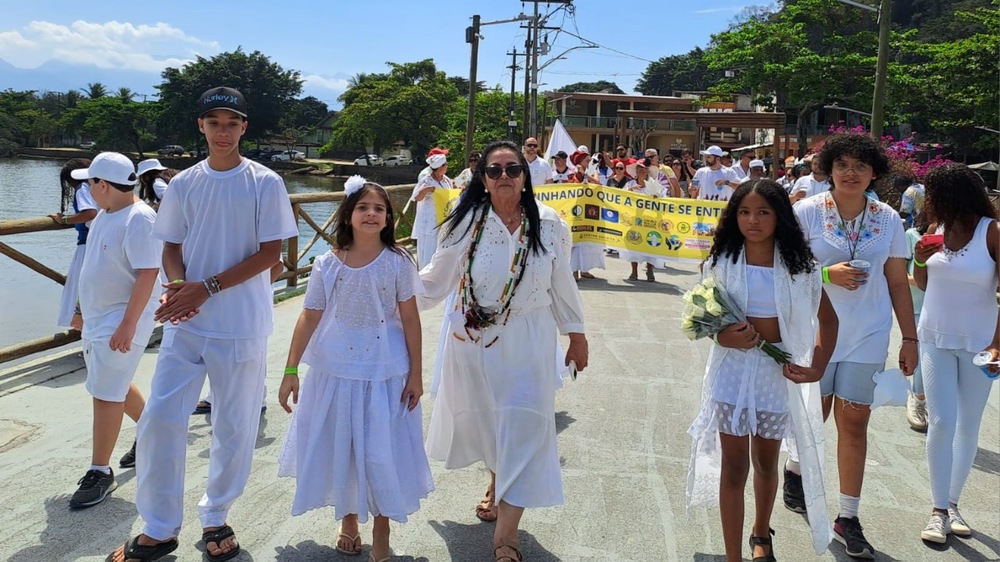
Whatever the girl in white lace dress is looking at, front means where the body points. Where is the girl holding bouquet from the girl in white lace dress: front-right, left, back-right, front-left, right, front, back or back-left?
left

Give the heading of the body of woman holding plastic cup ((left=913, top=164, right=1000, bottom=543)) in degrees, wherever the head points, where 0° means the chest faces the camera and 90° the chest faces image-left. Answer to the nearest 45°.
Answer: approximately 45°

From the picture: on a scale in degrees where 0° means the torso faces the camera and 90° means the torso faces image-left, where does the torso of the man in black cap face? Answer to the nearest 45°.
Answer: approximately 0°

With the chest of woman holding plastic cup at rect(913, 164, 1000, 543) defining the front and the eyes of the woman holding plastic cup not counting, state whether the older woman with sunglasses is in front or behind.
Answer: in front

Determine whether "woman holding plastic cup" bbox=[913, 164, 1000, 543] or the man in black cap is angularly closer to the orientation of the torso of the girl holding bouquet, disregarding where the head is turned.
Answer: the man in black cap

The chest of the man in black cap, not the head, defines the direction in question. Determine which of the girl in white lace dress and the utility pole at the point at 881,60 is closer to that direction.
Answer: the girl in white lace dress

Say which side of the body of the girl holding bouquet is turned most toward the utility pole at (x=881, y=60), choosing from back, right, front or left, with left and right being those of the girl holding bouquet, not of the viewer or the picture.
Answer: back

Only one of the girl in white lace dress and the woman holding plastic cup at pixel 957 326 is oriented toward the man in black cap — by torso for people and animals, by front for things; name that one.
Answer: the woman holding plastic cup
